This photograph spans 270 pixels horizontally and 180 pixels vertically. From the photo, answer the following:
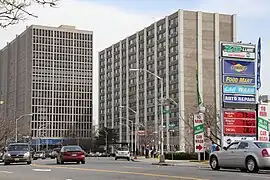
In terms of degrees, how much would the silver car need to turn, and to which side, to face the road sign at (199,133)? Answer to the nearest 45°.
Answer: approximately 45° to its right

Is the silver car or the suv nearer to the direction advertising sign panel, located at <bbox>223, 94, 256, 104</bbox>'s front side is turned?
the silver car

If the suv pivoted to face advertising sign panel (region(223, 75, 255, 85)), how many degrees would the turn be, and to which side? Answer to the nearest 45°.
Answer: approximately 90° to its left

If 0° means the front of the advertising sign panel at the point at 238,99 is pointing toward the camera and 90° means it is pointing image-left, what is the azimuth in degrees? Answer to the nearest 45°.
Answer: approximately 0°

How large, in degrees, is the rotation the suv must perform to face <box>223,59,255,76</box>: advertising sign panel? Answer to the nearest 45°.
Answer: approximately 90° to its left

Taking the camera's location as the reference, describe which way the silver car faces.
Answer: facing away from the viewer and to the left of the viewer

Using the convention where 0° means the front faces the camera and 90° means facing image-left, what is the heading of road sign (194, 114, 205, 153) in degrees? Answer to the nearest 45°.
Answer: approximately 0°
